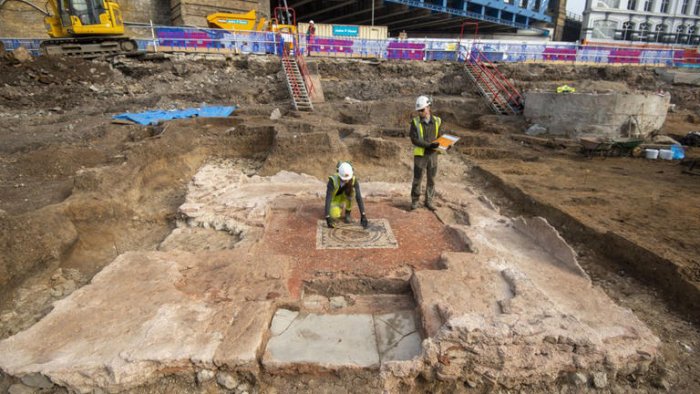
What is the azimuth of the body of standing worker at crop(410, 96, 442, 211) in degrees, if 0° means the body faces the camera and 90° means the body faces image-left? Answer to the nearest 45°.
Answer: approximately 0°

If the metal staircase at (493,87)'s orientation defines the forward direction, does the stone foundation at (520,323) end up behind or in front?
in front

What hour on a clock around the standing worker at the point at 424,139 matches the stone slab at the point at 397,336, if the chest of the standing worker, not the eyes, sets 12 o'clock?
The stone slab is roughly at 12 o'clock from the standing worker.

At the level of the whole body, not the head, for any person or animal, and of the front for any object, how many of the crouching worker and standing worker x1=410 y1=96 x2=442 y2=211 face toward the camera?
2

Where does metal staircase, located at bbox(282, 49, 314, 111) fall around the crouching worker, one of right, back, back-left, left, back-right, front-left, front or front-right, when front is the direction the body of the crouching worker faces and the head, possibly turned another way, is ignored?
back

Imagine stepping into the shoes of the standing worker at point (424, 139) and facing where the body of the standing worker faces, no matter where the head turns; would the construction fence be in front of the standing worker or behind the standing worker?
behind

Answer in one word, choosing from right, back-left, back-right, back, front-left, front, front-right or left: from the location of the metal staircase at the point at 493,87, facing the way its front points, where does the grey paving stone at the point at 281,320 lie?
front-right

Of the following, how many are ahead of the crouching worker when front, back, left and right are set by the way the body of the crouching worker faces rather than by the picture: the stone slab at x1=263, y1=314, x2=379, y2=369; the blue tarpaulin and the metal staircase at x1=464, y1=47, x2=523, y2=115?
1

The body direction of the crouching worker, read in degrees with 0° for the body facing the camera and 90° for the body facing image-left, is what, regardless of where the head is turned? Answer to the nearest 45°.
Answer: approximately 0°

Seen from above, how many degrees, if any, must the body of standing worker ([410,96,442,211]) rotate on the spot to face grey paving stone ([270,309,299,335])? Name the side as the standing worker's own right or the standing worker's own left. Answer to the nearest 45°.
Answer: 0° — they already face it

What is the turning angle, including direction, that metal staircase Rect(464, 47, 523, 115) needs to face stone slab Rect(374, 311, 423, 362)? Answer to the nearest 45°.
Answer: approximately 45° to its right
